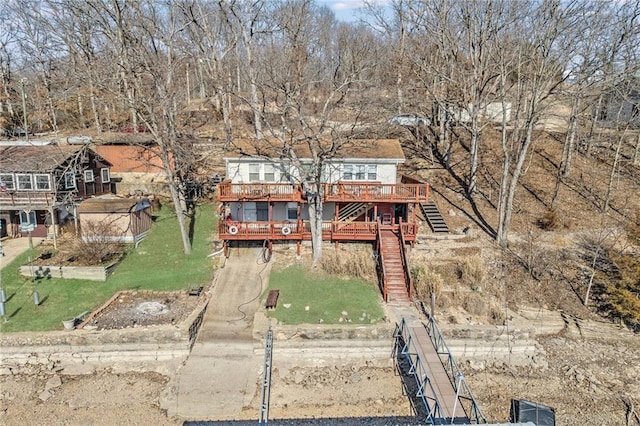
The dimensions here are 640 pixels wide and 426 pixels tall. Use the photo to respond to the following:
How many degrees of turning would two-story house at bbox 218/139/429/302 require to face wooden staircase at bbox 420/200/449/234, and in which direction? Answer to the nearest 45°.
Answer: approximately 135° to its left

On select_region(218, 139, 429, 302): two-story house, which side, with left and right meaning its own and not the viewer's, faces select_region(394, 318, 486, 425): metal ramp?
front

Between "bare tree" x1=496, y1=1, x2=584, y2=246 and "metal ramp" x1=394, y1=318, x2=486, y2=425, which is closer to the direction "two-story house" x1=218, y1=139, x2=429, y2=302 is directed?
the metal ramp

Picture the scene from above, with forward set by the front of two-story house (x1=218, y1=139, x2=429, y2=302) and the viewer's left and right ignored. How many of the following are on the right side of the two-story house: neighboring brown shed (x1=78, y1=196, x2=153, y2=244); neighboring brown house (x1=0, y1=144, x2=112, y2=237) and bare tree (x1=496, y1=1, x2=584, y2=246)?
2

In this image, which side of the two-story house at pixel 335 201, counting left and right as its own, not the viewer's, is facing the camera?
front

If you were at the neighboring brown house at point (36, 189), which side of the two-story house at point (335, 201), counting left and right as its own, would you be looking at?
right

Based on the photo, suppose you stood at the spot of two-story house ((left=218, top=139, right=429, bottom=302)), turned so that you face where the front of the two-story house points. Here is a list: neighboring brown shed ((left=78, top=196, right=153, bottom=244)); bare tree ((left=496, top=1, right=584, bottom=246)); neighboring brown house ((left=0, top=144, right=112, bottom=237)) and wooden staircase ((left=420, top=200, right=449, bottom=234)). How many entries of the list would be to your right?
2

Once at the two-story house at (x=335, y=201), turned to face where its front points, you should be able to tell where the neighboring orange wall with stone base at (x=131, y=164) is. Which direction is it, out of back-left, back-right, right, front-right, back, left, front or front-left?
back-right

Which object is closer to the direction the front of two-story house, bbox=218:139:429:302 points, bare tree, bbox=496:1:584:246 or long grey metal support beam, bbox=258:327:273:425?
the long grey metal support beam

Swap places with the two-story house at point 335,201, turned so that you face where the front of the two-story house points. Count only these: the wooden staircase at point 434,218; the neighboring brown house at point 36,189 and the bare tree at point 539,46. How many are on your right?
1

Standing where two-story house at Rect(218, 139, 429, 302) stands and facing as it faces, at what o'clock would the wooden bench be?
The wooden bench is roughly at 1 o'clock from the two-story house.

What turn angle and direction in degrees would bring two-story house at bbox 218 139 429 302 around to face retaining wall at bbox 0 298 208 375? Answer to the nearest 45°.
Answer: approximately 45° to its right

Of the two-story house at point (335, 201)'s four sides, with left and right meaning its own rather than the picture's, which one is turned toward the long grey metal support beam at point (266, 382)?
front

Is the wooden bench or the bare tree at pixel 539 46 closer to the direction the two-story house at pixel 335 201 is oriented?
the wooden bench
